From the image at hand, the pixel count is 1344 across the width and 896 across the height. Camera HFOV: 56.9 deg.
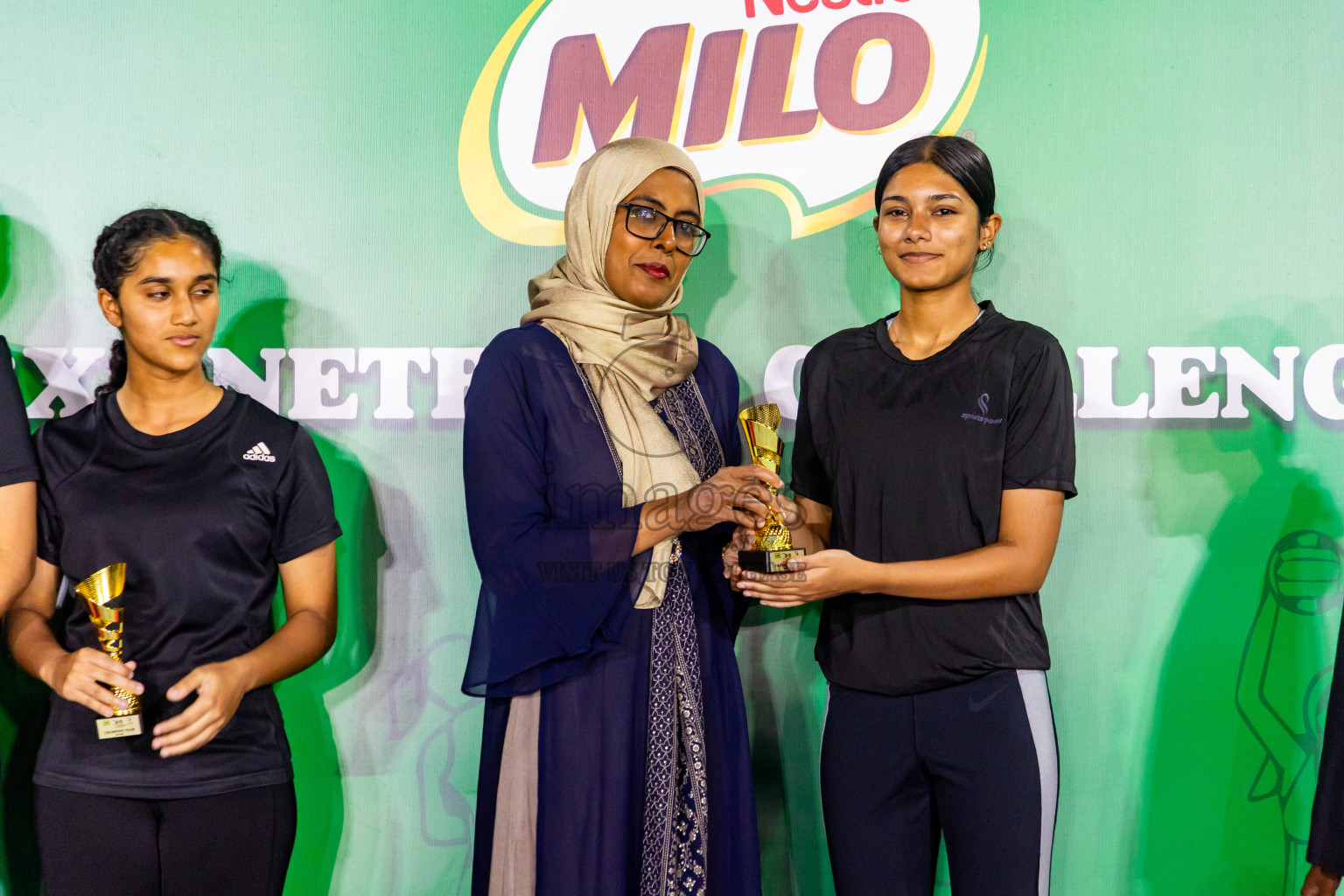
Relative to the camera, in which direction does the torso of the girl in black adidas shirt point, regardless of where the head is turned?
toward the camera

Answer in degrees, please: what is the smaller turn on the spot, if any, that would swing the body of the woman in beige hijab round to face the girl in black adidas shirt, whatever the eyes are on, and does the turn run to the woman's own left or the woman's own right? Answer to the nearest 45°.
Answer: approximately 135° to the woman's own right

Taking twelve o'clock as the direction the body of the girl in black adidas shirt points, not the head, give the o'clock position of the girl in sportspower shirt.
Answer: The girl in sportspower shirt is roughly at 10 o'clock from the girl in black adidas shirt.

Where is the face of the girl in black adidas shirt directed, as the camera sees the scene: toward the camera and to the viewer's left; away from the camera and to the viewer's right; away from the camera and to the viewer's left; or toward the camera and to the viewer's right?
toward the camera and to the viewer's right

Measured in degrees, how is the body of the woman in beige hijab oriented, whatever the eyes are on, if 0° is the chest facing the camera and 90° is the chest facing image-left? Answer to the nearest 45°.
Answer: approximately 315°

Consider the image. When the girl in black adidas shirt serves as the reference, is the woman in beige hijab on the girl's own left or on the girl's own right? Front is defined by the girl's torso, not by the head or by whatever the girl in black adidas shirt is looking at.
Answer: on the girl's own left
